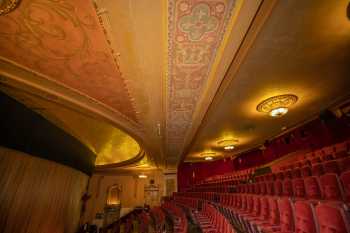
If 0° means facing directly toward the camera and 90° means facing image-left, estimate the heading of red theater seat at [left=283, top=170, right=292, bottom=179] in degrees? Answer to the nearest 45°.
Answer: approximately 45°

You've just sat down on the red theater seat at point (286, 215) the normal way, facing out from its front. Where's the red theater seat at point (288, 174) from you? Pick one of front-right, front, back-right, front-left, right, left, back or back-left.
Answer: back-right

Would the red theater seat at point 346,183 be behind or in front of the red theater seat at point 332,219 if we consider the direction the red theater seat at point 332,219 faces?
behind
